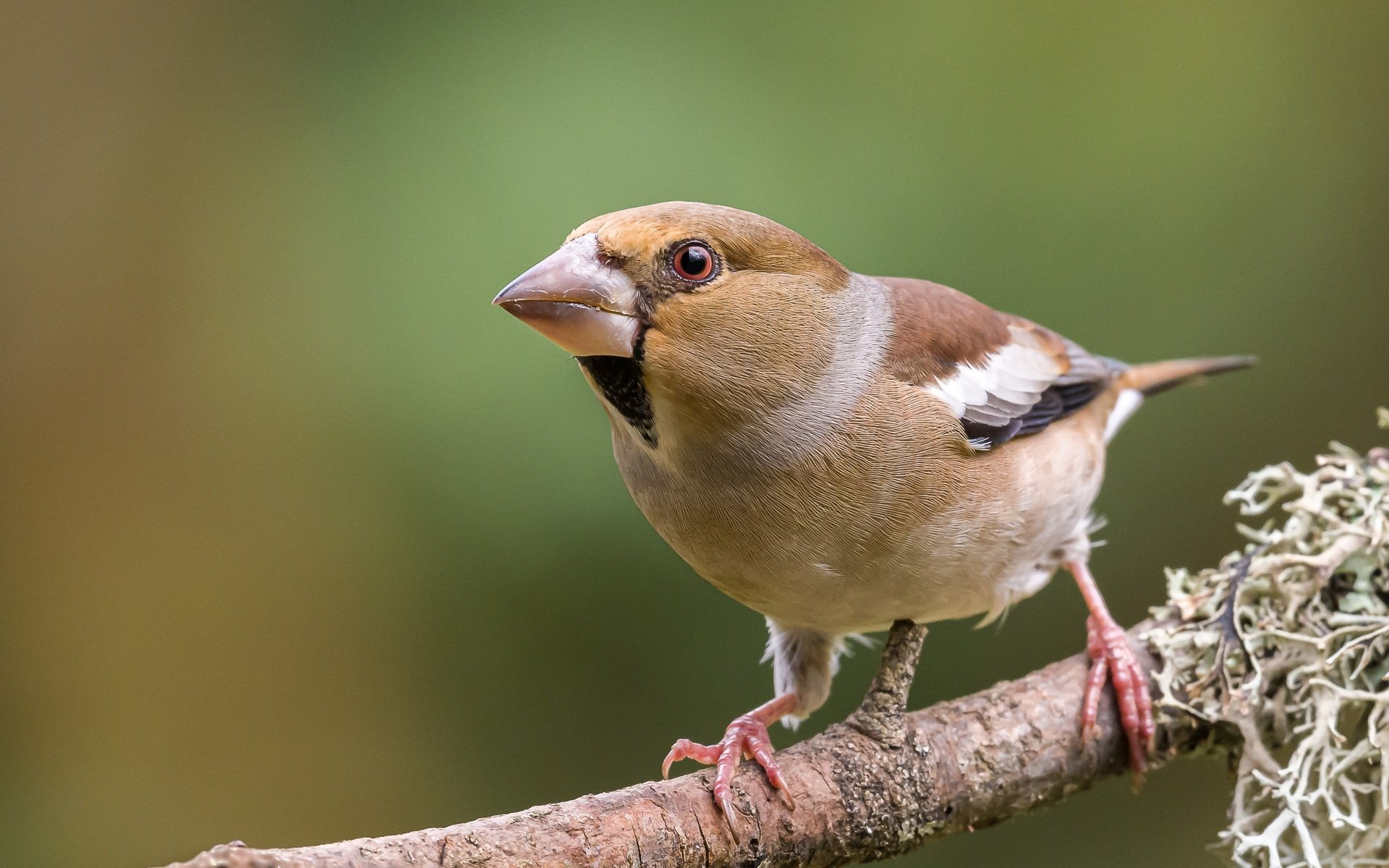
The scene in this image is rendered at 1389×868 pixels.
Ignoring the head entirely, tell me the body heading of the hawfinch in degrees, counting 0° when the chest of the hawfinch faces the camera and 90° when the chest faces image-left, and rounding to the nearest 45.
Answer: approximately 45°

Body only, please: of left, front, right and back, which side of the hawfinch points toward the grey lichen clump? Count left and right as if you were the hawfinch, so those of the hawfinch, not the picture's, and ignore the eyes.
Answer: back
